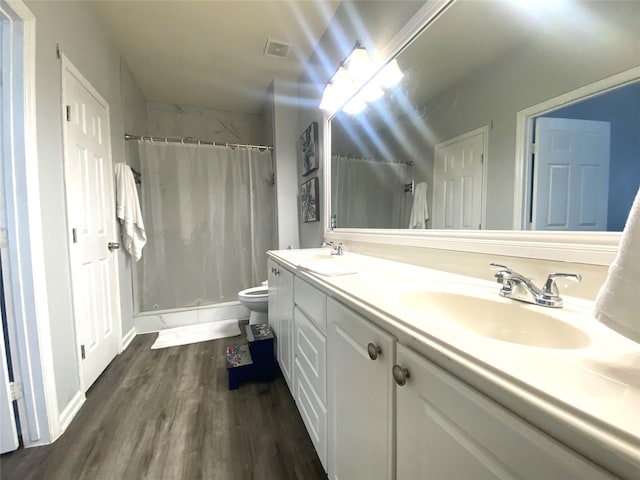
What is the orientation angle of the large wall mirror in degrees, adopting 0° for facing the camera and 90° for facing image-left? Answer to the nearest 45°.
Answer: approximately 45°

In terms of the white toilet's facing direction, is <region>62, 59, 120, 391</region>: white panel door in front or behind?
in front

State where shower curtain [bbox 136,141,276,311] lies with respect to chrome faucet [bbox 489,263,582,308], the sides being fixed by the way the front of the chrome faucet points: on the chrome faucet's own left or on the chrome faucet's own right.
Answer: on the chrome faucet's own right

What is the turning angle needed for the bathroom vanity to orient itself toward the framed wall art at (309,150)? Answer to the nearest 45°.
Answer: approximately 90° to its right

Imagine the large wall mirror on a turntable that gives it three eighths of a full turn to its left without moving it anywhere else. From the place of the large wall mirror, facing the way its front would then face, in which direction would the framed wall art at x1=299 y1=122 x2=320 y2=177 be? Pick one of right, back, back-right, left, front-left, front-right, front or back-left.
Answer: back-left
